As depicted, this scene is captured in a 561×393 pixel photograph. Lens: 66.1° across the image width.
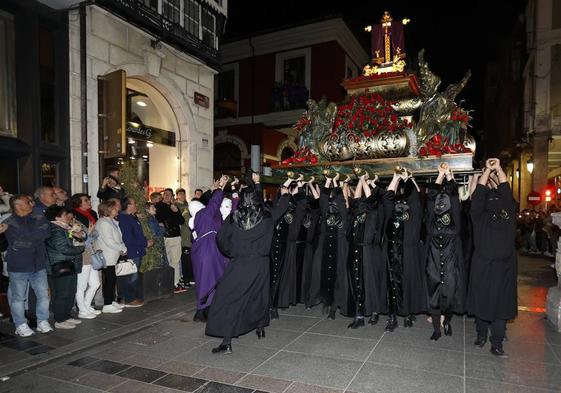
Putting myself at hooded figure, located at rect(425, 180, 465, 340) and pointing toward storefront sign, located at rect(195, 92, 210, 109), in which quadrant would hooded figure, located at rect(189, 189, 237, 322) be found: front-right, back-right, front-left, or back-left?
front-left

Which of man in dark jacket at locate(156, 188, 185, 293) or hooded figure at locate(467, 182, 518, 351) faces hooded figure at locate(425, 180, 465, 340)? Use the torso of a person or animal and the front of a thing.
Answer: the man in dark jacket

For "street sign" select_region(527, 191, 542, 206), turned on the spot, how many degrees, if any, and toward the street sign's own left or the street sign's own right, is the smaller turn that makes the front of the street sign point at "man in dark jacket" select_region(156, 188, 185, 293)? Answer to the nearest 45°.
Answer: approximately 45° to the street sign's own right

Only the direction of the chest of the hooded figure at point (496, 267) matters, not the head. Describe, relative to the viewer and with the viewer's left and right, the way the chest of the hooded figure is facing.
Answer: facing the viewer

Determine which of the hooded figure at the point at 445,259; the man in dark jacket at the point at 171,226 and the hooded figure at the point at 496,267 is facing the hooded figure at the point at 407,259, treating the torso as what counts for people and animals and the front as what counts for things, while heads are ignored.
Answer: the man in dark jacket

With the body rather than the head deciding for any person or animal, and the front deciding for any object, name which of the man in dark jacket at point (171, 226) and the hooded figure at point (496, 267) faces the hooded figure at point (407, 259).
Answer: the man in dark jacket

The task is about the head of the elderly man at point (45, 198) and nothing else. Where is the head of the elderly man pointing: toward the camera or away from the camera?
toward the camera

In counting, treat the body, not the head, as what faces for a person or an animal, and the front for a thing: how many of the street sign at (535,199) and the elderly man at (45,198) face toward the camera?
1

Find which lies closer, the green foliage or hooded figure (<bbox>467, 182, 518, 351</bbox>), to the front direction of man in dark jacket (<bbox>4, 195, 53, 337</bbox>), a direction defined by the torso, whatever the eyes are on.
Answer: the hooded figure

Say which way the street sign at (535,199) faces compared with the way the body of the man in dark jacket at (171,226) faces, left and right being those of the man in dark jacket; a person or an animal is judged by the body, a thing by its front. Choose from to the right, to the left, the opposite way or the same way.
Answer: to the right

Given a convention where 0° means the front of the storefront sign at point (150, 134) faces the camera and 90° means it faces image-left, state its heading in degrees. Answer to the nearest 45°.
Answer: approximately 315°

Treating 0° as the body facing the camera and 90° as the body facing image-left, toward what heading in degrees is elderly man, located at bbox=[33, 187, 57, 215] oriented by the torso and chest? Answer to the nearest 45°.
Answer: approximately 270°

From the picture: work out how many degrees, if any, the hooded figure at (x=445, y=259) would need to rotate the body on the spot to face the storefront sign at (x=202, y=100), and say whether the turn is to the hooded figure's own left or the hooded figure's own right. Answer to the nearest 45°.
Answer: approximately 135° to the hooded figure's own right

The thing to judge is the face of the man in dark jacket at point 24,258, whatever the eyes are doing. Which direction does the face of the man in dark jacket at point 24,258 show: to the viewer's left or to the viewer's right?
to the viewer's right

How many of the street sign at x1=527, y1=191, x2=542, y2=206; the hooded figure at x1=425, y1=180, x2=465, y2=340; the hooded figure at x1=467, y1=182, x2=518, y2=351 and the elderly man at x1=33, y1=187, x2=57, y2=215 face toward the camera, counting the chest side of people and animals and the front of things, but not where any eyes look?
3

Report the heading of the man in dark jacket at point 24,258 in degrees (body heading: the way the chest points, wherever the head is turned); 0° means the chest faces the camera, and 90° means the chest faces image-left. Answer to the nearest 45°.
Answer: approximately 315°
